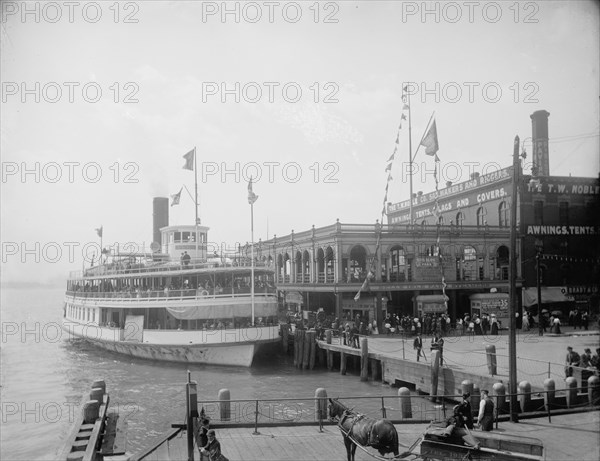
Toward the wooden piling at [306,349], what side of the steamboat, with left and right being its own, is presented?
front

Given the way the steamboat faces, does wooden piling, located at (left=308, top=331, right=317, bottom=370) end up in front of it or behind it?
in front

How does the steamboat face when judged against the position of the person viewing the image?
facing the viewer and to the right of the viewer

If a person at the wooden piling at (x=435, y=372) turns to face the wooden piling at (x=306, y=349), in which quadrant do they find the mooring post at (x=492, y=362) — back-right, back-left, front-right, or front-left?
back-right

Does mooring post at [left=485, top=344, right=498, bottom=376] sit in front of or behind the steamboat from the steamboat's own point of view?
in front

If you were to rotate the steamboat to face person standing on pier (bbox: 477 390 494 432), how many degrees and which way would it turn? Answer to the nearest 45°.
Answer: approximately 45° to its right

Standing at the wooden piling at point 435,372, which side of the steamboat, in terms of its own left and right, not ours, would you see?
front
